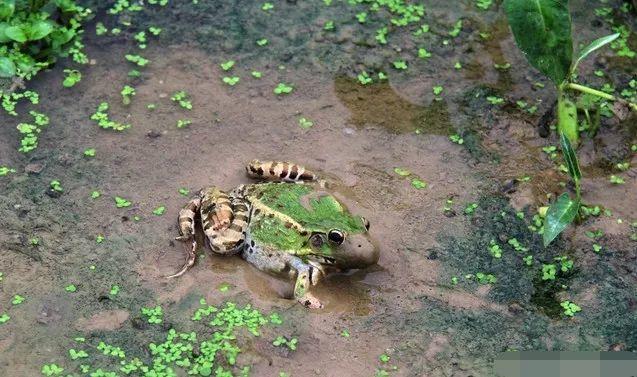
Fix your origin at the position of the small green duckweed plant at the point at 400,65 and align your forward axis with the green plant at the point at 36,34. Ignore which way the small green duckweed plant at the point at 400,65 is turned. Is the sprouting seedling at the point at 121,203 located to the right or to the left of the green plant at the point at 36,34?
left

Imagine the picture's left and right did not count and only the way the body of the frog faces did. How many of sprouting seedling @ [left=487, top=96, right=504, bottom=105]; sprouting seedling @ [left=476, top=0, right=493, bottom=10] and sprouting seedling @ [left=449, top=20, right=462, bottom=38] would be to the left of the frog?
3

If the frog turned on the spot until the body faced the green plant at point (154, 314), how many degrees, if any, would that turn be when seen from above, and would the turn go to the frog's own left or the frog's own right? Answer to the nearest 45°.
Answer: approximately 90° to the frog's own right

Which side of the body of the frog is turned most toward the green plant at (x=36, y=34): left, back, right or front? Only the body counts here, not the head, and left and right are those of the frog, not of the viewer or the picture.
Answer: back

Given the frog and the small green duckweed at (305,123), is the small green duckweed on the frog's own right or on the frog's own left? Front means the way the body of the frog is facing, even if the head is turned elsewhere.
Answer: on the frog's own left

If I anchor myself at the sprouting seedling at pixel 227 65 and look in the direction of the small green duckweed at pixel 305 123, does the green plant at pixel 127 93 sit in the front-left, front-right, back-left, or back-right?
back-right

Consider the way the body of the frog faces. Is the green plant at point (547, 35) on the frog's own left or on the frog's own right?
on the frog's own left

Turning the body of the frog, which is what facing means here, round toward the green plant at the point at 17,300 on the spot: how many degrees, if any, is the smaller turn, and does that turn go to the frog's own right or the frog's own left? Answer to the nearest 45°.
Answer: approximately 135° to the frog's own right

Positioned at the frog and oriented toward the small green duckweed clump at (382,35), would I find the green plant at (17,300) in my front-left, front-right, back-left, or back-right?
back-left

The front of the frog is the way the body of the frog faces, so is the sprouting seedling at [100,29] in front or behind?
behind

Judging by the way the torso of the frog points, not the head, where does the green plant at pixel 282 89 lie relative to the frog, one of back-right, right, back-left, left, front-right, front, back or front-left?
back-left

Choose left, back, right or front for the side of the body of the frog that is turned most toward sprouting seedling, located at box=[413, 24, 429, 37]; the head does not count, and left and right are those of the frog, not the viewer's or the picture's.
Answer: left

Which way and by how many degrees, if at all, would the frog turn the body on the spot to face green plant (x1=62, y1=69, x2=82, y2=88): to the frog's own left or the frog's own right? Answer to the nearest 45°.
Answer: approximately 180°

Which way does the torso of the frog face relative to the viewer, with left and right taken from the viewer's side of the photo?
facing the viewer and to the right of the viewer

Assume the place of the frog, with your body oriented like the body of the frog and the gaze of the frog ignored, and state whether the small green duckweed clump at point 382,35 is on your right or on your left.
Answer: on your left

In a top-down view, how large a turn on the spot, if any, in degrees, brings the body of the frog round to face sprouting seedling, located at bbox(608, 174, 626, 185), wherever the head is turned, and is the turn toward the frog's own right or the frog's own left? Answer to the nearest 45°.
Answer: approximately 45° to the frog's own left

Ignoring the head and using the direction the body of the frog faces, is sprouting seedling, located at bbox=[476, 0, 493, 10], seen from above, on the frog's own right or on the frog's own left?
on the frog's own left
